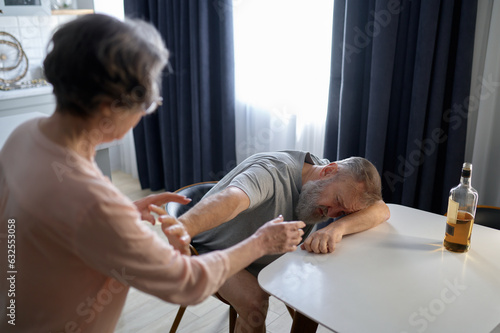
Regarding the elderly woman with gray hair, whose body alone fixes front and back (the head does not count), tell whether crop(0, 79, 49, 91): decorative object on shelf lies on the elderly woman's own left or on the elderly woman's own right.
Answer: on the elderly woman's own left

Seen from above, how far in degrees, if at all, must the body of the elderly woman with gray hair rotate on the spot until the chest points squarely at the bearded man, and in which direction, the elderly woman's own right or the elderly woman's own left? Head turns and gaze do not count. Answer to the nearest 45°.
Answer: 0° — they already face them

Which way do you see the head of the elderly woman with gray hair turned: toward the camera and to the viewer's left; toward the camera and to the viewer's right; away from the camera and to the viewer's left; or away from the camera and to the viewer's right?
away from the camera and to the viewer's right

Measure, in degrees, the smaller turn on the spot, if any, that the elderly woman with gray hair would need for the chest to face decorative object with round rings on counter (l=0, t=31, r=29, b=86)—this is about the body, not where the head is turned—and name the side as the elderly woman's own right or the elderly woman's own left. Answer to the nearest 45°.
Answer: approximately 45° to the elderly woman's own left

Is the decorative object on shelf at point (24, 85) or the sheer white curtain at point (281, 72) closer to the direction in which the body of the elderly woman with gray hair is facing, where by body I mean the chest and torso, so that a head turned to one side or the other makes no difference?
the sheer white curtain

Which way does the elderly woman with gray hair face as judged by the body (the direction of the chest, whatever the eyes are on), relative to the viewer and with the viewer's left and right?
facing away from the viewer and to the right of the viewer

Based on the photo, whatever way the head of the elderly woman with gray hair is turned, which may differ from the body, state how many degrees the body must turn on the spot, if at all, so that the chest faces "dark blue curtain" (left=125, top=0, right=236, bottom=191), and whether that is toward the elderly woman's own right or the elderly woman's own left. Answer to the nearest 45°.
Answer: approximately 45° to the elderly woman's own left

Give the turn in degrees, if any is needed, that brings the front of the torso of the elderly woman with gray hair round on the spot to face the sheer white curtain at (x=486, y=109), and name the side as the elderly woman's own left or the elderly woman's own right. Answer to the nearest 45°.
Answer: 0° — they already face it
